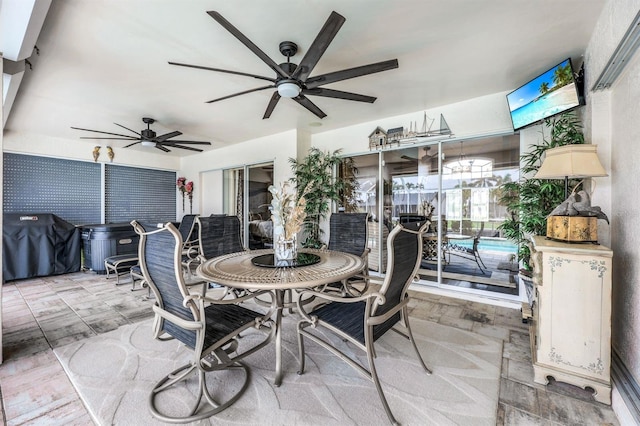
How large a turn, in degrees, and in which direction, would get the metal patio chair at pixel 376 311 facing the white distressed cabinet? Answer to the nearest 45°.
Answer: approximately 135° to its right

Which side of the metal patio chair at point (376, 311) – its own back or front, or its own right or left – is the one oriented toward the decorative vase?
front

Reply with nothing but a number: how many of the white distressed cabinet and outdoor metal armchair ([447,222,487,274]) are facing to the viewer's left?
2

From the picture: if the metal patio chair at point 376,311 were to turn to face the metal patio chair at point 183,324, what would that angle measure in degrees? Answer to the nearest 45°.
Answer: approximately 45° to its left

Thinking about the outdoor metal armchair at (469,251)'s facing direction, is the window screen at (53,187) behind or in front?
in front

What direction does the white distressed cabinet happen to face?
to the viewer's left

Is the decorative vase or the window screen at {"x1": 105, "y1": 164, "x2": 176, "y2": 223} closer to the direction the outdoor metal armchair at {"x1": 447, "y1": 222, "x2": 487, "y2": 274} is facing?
the window screen

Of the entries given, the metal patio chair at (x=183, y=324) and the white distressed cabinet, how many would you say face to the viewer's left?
1

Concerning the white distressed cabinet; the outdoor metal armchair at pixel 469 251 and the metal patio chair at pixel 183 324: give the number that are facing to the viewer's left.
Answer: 2

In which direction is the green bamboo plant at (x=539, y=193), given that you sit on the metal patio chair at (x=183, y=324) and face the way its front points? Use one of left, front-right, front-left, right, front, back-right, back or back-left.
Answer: front-right

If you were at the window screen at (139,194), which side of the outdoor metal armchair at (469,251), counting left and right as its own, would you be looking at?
front

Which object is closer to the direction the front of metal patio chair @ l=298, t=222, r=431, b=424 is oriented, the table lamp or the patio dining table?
the patio dining table

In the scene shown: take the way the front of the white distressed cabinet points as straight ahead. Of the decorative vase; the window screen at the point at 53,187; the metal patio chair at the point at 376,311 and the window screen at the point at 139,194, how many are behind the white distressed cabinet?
0

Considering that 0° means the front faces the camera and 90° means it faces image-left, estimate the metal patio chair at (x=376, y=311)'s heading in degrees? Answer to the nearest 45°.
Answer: approximately 135°

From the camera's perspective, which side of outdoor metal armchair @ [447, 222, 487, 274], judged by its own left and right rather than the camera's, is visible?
left

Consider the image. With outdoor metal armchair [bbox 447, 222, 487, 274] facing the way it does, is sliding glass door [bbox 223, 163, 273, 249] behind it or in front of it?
in front

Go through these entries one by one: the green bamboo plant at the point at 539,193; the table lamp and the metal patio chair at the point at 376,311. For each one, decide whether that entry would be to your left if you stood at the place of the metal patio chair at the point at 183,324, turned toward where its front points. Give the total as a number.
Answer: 0
